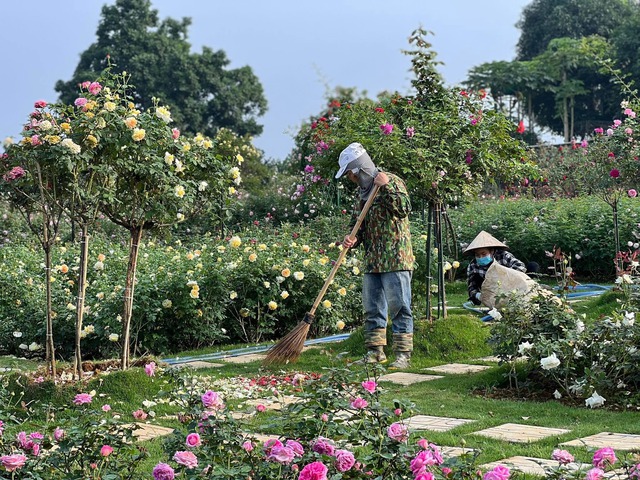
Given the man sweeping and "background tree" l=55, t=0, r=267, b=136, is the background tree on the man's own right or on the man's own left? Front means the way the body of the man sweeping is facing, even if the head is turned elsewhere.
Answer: on the man's own right

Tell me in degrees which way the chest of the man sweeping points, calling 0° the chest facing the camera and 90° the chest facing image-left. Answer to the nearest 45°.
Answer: approximately 45°

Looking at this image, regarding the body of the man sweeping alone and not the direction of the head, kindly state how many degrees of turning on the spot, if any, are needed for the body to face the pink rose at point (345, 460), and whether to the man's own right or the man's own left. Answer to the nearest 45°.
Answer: approximately 45° to the man's own left

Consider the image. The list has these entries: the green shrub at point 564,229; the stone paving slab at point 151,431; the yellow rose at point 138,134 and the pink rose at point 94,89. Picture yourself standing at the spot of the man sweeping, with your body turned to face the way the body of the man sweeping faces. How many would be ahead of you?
3

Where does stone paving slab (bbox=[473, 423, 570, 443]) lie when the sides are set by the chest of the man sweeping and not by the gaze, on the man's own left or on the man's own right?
on the man's own left

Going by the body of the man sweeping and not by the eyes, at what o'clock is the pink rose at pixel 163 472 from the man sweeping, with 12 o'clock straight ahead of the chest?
The pink rose is roughly at 11 o'clock from the man sweeping.

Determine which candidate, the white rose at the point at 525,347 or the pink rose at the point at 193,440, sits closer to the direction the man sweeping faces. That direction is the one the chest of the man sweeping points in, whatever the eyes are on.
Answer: the pink rose

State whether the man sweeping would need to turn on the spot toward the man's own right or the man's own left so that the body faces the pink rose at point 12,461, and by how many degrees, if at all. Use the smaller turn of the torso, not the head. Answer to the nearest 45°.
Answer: approximately 45° to the man's own left
